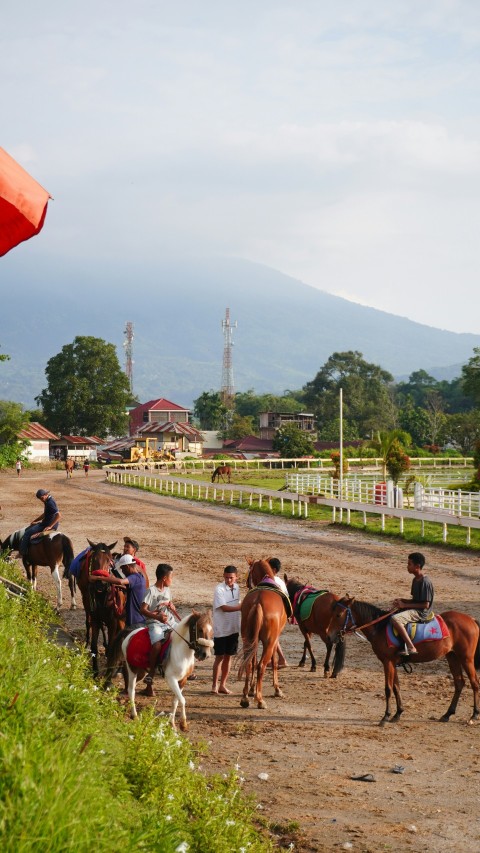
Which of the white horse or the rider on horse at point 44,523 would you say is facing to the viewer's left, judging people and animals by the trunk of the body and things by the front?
the rider on horse

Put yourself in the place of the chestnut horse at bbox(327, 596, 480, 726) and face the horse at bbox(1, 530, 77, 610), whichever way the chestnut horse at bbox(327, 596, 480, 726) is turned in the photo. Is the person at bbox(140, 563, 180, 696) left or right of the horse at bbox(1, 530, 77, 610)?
left

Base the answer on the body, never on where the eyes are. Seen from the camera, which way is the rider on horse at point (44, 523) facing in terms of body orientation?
to the viewer's left

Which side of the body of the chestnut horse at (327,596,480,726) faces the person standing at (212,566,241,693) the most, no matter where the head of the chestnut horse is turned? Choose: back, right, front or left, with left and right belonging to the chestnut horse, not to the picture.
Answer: front

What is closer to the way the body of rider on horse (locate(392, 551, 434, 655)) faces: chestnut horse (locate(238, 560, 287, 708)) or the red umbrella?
the chestnut horse

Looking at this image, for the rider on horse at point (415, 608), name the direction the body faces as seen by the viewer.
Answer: to the viewer's left

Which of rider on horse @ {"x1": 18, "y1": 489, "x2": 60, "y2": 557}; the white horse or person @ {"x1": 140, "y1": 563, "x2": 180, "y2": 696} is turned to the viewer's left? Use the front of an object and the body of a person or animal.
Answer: the rider on horse

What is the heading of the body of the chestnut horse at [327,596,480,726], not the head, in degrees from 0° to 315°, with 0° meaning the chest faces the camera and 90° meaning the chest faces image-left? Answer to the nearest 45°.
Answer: approximately 90°
